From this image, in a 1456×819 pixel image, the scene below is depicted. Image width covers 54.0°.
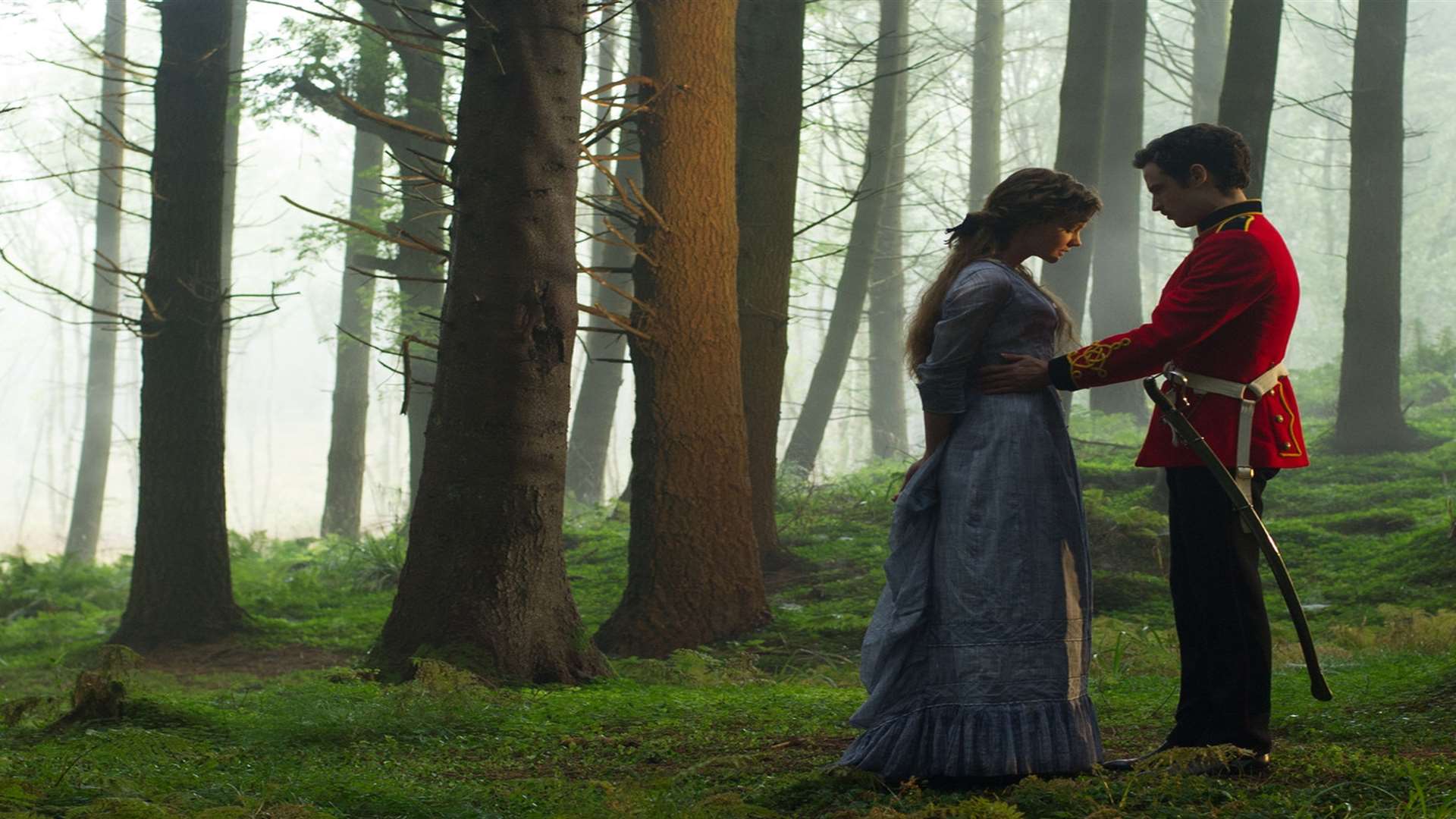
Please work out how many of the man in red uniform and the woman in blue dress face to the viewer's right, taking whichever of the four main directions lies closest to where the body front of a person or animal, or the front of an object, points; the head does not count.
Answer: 1

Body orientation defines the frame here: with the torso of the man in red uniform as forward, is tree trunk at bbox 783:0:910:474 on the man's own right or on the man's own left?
on the man's own right

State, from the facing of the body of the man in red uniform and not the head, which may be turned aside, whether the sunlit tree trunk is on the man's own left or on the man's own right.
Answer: on the man's own right

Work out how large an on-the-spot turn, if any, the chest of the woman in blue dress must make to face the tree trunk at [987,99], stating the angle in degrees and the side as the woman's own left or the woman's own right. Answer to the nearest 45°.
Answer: approximately 90° to the woman's own left

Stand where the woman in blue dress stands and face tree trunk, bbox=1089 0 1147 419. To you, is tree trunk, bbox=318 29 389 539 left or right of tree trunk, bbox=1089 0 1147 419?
left

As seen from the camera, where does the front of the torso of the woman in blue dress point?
to the viewer's right

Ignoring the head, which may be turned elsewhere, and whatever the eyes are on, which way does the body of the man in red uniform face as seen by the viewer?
to the viewer's left

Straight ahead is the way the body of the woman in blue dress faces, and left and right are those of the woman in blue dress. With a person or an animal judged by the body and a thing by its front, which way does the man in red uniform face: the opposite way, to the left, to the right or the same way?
the opposite way

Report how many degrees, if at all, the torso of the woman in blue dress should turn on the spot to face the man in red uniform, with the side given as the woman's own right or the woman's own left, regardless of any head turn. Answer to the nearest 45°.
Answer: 0° — they already face them
